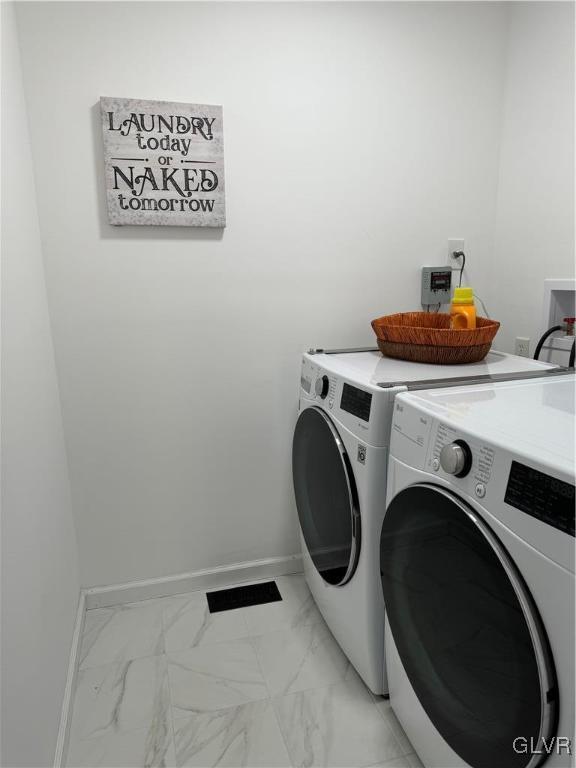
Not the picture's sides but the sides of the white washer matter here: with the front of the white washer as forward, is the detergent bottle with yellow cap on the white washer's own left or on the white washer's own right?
on the white washer's own right

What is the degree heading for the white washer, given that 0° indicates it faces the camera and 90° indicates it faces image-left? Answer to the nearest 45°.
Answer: approximately 45°

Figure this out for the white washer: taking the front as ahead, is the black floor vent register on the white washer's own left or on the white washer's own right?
on the white washer's own right

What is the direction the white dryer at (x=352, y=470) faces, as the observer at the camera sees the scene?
facing the viewer and to the left of the viewer

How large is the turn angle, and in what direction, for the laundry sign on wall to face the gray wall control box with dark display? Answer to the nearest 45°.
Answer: approximately 90° to its left

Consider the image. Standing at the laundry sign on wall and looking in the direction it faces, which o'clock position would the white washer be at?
The white washer is roughly at 11 o'clock from the laundry sign on wall.
